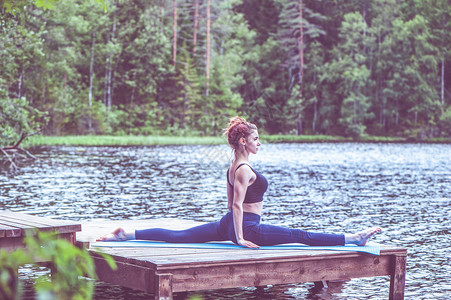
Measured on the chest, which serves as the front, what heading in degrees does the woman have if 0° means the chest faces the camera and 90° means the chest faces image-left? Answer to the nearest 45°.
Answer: approximately 270°

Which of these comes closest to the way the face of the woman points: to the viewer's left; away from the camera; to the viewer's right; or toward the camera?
to the viewer's right

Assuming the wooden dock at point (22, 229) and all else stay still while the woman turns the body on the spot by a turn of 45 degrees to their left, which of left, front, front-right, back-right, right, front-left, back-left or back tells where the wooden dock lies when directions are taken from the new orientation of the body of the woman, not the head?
back-left
